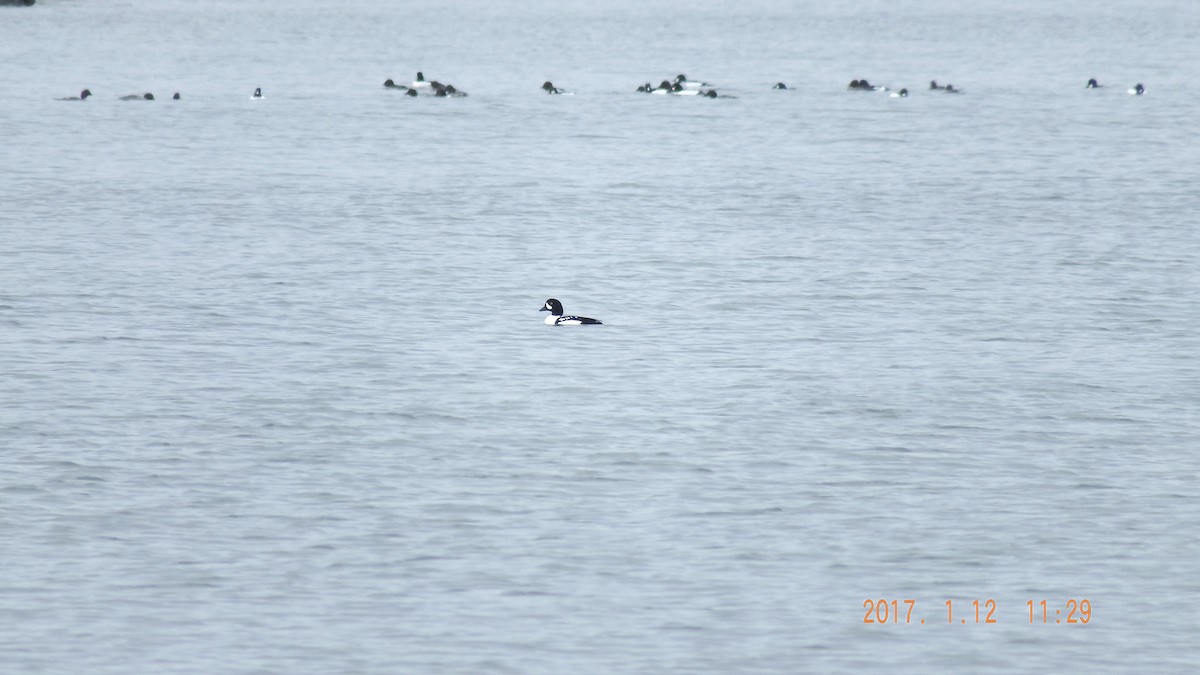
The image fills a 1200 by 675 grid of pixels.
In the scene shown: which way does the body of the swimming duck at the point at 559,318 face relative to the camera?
to the viewer's left
